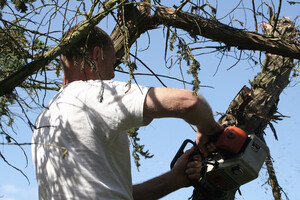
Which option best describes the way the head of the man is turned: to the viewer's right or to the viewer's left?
to the viewer's right

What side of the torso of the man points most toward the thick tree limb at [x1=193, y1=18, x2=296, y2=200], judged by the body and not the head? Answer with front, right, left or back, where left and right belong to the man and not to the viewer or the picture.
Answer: front

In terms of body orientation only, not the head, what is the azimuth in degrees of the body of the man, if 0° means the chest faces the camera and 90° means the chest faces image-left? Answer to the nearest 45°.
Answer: approximately 225°

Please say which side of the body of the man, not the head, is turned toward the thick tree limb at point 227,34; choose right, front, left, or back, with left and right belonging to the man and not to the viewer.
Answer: front
